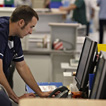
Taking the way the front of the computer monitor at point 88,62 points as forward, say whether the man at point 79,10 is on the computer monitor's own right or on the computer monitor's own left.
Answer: on the computer monitor's own right

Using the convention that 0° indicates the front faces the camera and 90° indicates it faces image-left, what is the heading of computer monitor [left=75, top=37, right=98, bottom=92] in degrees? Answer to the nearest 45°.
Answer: approximately 90°

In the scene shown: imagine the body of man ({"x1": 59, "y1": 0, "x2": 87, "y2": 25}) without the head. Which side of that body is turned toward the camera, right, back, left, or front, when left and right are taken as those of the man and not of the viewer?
left

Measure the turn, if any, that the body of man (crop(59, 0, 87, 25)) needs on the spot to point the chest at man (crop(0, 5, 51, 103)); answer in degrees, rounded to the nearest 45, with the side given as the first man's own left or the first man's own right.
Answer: approximately 90° to the first man's own left

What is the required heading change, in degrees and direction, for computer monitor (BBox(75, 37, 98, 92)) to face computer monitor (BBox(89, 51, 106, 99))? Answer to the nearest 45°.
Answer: approximately 90° to its left

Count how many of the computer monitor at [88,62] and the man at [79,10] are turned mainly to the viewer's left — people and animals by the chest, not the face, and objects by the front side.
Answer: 2

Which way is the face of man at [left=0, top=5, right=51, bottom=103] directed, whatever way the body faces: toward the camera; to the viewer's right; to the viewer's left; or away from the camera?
to the viewer's right

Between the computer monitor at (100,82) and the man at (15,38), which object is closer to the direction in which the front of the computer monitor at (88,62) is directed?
the man

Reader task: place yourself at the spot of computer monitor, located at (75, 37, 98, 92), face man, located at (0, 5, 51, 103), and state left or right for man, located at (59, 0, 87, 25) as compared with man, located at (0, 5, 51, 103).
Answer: right

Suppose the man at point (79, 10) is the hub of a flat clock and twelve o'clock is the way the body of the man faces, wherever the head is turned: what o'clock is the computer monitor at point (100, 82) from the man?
The computer monitor is roughly at 9 o'clock from the man.
